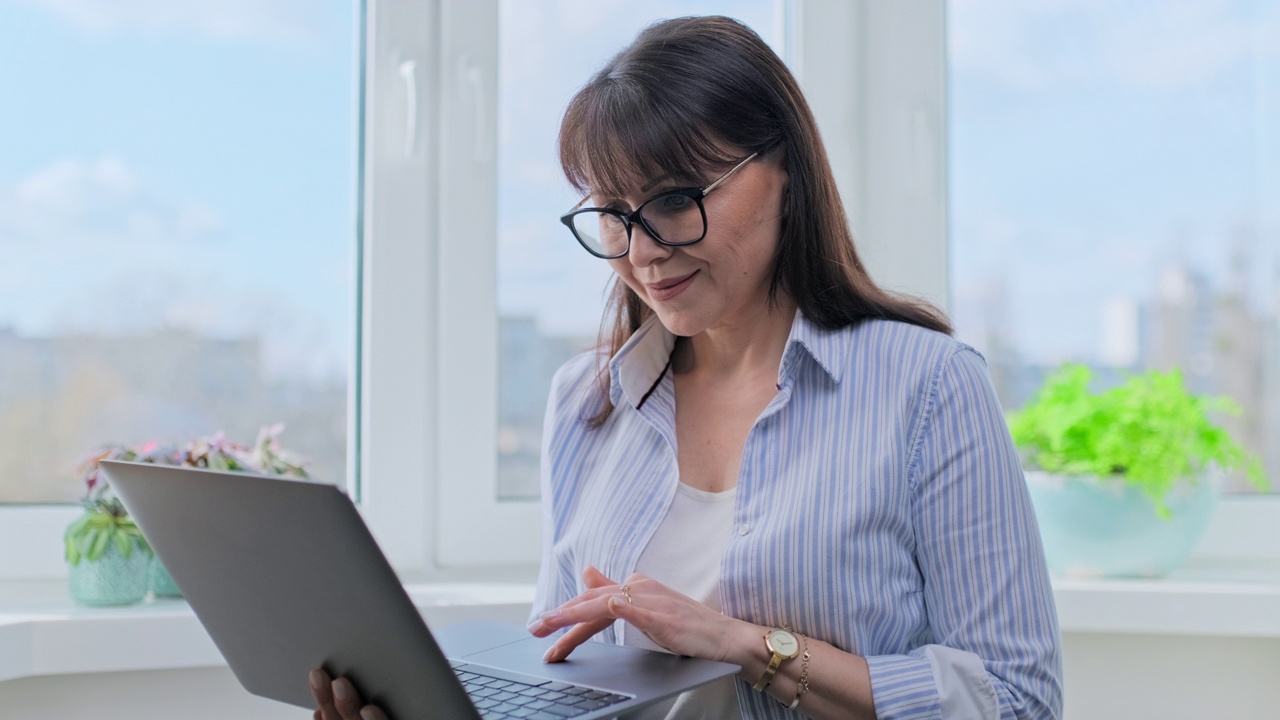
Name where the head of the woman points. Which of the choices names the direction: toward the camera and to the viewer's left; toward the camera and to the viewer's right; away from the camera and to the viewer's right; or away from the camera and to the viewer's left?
toward the camera and to the viewer's left

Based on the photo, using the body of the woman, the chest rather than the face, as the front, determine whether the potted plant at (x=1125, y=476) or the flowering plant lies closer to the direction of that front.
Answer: the flowering plant

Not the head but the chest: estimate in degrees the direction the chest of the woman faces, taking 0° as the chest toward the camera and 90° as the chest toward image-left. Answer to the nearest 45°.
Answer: approximately 45°

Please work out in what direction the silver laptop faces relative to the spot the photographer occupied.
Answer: facing away from the viewer and to the right of the viewer

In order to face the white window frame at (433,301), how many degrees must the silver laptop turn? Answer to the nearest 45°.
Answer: approximately 45° to its left

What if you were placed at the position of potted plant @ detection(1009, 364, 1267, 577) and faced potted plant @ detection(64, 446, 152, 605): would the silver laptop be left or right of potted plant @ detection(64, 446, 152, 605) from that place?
left
